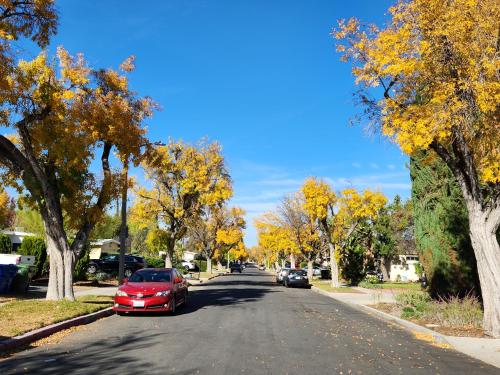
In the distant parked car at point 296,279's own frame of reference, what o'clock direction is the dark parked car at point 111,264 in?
The dark parked car is roughly at 9 o'clock from the distant parked car.

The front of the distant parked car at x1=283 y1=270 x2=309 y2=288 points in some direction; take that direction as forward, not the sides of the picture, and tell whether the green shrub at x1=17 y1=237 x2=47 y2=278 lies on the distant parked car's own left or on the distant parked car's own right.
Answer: on the distant parked car's own left

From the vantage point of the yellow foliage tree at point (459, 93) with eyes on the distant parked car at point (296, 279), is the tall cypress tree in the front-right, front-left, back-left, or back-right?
front-right

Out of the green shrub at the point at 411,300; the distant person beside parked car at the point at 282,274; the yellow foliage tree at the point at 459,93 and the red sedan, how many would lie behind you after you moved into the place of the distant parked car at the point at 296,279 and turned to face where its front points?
3

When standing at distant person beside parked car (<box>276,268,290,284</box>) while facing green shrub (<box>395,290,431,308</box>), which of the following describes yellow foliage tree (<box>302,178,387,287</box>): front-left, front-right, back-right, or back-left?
front-left

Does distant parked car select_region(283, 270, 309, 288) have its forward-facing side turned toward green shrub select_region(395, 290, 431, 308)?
no

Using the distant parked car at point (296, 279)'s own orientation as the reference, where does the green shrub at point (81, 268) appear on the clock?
The green shrub is roughly at 8 o'clock from the distant parked car.

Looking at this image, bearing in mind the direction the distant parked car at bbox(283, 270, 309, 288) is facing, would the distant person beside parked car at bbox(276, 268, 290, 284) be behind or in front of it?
in front

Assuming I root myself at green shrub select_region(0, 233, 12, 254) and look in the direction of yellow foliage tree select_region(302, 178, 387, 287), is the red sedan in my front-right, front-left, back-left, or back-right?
front-right

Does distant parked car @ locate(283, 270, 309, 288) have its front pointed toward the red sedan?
no

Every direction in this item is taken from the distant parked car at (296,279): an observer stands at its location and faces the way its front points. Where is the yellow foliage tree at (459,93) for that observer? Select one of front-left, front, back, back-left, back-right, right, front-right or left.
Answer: back

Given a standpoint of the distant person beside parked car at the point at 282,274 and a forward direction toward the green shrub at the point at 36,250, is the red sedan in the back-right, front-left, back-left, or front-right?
front-left

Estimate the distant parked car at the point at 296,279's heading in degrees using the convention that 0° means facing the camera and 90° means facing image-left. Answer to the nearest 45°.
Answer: approximately 180°

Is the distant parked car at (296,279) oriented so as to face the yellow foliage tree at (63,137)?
no
